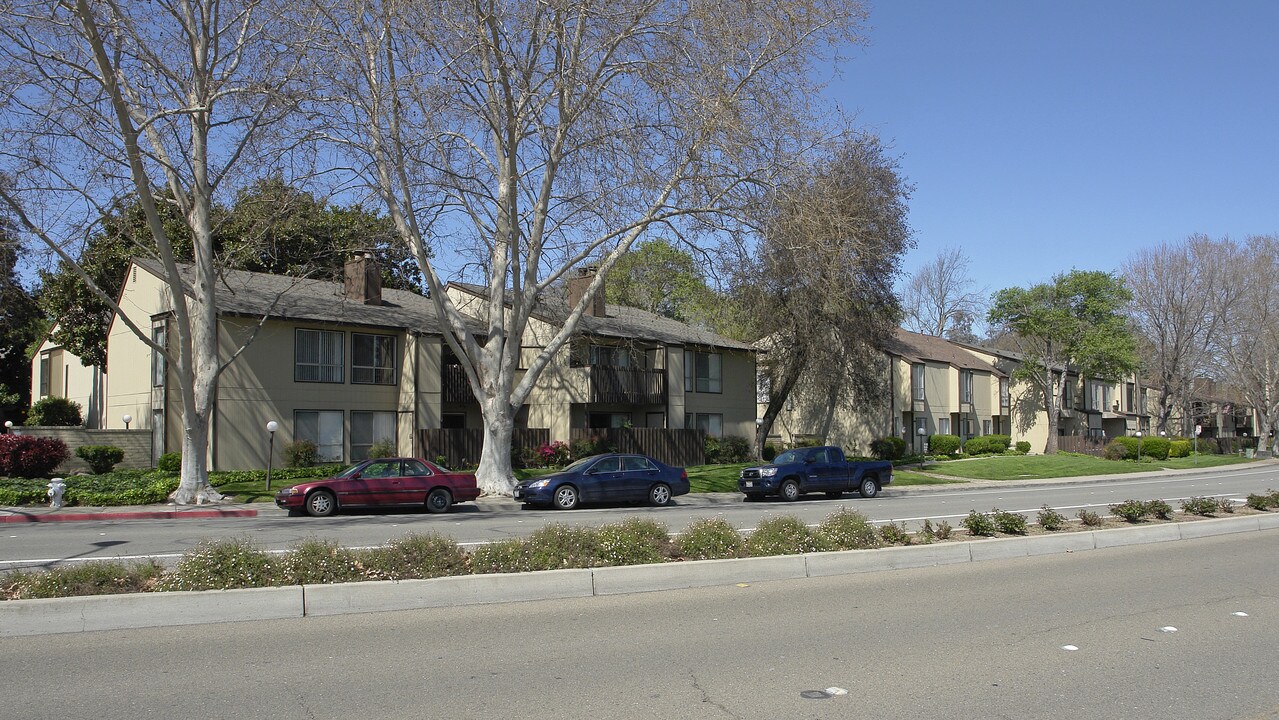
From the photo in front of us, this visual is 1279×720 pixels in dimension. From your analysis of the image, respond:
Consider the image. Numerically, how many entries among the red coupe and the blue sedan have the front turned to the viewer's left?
2

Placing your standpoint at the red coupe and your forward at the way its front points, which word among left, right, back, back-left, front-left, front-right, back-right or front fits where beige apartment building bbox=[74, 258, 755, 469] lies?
right

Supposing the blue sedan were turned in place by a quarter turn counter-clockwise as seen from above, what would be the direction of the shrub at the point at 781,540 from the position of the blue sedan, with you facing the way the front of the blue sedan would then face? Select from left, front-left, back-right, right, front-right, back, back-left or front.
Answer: front

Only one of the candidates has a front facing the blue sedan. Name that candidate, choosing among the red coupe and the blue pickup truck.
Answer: the blue pickup truck

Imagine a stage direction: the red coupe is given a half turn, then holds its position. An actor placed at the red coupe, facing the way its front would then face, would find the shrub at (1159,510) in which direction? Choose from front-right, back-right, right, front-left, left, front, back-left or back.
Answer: front-right

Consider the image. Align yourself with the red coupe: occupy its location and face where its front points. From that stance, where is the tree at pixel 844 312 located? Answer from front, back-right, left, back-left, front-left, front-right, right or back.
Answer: back-right

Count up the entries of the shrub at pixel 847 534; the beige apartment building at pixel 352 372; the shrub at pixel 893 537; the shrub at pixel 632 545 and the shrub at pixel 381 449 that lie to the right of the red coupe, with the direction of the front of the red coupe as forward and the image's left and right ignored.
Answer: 2

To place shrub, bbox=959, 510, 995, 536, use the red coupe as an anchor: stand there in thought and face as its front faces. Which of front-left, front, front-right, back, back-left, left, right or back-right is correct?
back-left

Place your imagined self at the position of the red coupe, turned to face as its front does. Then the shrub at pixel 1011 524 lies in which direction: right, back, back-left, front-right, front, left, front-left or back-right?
back-left

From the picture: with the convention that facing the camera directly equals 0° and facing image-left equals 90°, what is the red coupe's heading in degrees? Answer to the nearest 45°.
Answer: approximately 90°

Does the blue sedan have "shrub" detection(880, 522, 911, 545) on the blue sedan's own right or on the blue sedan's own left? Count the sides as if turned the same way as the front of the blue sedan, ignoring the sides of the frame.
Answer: on the blue sedan's own left

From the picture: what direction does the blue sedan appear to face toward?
to the viewer's left
